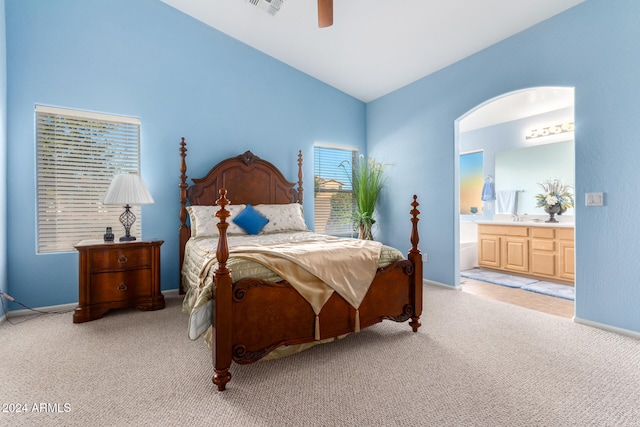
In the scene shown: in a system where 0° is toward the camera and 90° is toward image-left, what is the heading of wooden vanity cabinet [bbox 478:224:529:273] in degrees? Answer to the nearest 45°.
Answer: approximately 45°

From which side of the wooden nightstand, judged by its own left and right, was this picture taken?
front

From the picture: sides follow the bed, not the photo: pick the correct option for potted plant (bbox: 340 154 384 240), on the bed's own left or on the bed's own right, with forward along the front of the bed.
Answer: on the bed's own left

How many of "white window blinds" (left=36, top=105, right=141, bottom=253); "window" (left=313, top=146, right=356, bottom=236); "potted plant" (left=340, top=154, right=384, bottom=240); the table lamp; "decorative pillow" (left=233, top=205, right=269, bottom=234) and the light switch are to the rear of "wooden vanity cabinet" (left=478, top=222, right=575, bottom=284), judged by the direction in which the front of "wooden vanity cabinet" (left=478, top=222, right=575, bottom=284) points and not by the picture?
0

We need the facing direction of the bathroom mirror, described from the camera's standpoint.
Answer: facing the viewer and to the left of the viewer

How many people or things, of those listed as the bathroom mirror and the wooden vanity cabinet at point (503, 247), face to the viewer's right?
0

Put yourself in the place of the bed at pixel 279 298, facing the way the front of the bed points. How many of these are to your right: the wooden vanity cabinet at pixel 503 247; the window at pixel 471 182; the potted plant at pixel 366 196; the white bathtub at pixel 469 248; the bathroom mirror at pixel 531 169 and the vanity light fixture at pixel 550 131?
0

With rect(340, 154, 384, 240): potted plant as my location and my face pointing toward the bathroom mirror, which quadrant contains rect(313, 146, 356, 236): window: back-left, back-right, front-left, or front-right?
back-left

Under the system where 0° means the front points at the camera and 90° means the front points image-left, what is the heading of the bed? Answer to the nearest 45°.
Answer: approximately 315°

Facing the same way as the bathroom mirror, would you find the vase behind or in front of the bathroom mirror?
in front

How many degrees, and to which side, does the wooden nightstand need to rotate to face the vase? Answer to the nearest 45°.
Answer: approximately 90° to its left

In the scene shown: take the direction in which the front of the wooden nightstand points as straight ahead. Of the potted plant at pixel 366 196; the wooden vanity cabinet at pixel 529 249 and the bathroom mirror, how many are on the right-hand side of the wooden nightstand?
0

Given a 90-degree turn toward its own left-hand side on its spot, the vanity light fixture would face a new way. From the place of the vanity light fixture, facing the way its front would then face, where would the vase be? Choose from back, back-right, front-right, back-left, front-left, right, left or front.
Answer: right

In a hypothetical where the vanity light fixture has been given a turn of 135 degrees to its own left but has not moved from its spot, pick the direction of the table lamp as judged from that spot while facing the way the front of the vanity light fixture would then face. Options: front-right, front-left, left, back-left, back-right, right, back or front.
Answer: back-right
